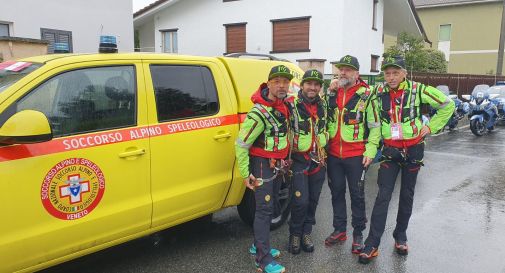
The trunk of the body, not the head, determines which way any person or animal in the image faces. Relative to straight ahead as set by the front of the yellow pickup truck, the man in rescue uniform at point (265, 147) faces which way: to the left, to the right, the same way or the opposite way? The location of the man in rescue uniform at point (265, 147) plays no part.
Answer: to the left

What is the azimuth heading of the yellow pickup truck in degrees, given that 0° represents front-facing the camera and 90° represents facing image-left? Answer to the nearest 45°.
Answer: approximately 45°

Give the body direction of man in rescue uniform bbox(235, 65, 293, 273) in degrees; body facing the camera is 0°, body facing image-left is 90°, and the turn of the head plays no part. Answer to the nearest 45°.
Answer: approximately 315°

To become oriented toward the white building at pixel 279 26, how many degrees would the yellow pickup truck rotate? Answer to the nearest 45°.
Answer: approximately 135° to its right

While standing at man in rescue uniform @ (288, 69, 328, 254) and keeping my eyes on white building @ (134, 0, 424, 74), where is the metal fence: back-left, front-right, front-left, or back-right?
front-right

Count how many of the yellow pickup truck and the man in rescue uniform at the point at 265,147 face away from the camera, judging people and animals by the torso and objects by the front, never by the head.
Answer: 0

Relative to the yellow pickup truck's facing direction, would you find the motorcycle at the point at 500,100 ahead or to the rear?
to the rear

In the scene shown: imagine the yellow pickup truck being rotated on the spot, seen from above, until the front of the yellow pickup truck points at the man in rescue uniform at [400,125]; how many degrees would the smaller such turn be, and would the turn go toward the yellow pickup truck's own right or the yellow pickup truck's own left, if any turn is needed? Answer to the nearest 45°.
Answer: approximately 135° to the yellow pickup truck's own left

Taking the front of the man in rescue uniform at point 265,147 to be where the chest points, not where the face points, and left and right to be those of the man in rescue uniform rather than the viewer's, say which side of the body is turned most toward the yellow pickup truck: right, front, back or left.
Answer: right
